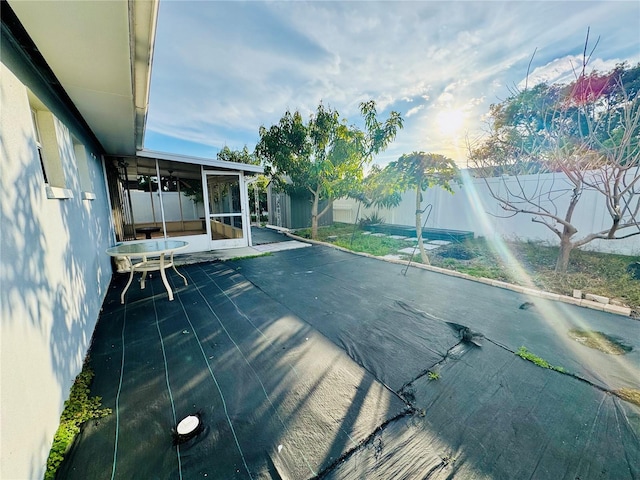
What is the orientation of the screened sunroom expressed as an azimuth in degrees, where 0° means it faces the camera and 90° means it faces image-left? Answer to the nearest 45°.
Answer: approximately 0°

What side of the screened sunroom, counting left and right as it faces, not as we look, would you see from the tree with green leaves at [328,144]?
left

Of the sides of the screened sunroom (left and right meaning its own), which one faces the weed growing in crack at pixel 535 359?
front

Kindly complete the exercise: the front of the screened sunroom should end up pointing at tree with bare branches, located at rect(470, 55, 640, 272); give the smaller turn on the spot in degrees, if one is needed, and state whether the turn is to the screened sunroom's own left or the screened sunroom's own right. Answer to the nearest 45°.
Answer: approximately 45° to the screened sunroom's own left

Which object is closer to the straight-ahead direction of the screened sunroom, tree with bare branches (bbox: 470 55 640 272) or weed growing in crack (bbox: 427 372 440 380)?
the weed growing in crack

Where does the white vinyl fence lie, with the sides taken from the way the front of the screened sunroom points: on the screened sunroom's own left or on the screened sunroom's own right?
on the screened sunroom's own left

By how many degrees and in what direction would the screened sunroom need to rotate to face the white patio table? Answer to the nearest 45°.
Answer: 0° — it already faces it

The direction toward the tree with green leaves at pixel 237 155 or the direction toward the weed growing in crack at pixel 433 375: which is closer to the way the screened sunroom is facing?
the weed growing in crack

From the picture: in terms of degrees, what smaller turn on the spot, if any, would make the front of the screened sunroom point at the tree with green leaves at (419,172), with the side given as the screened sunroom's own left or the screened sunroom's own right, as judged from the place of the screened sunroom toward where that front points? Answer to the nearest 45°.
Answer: approximately 45° to the screened sunroom's own left
